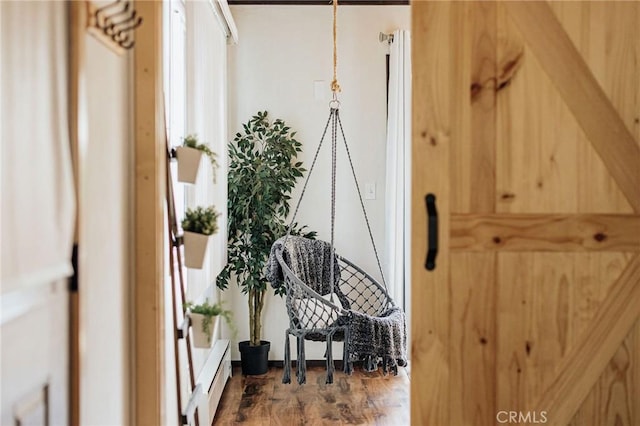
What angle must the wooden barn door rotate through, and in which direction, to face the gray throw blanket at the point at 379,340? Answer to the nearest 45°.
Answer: approximately 135° to its right

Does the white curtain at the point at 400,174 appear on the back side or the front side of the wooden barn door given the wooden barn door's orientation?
on the back side

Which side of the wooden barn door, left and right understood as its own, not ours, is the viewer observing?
front

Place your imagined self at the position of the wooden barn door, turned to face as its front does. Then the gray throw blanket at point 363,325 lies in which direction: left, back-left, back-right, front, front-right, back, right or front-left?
back-right

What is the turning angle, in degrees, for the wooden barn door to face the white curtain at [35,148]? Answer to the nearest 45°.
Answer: approximately 45° to its right

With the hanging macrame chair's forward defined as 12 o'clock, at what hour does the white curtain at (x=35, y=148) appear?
The white curtain is roughly at 2 o'clock from the hanging macrame chair.

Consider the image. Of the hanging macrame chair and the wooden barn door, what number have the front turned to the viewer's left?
0
